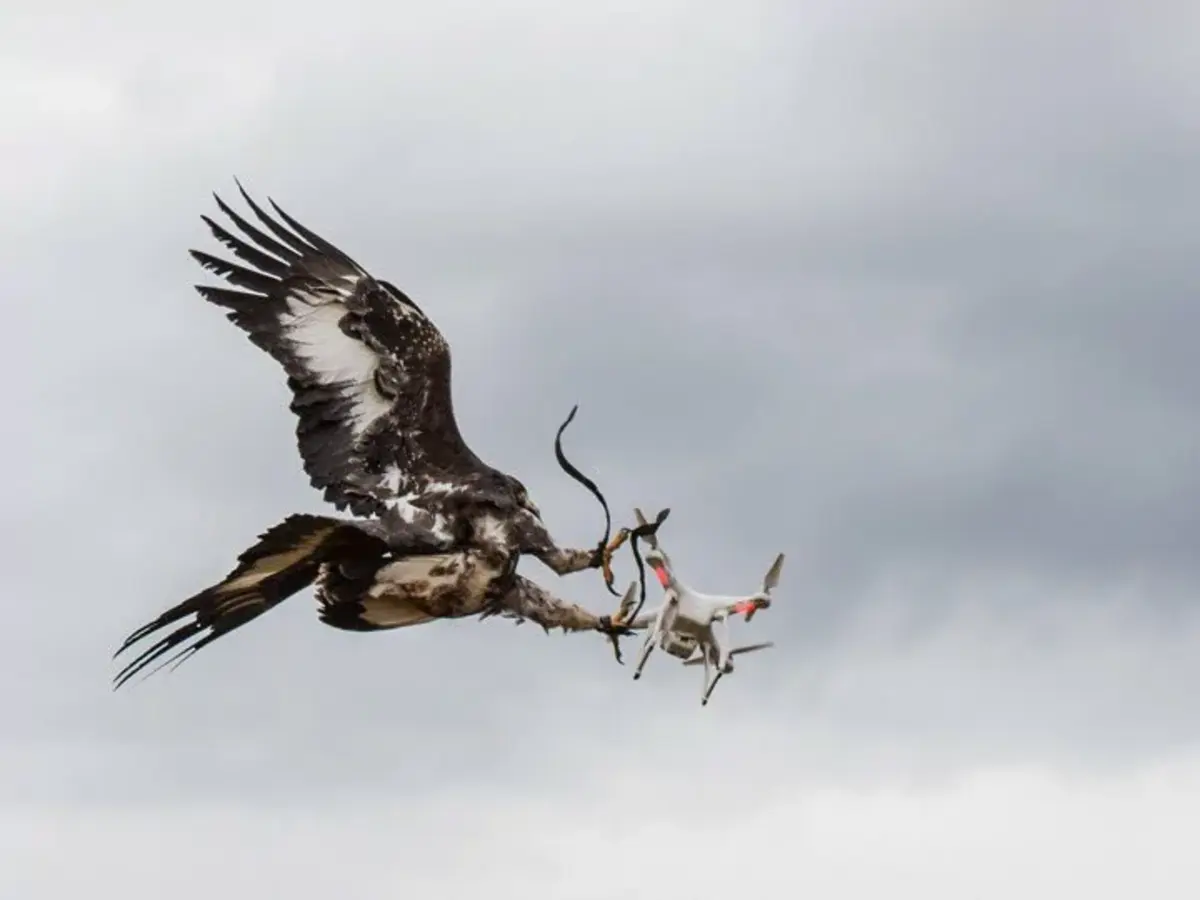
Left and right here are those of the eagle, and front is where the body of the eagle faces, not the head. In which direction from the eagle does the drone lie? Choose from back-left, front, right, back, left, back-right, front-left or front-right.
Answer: front

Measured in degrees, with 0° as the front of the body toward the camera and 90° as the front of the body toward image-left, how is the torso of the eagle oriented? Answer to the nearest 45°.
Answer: approximately 270°
